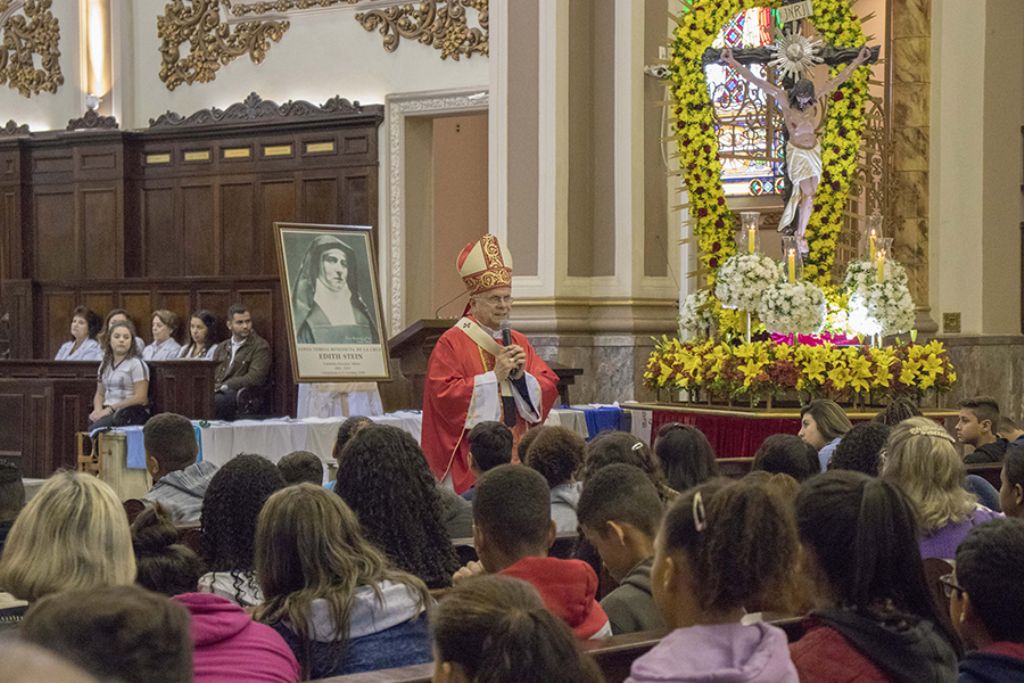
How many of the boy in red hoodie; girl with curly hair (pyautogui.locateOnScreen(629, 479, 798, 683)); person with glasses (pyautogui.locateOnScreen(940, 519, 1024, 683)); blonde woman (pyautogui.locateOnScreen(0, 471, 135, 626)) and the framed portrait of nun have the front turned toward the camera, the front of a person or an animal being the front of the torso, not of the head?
1

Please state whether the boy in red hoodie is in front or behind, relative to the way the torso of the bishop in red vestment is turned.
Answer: in front

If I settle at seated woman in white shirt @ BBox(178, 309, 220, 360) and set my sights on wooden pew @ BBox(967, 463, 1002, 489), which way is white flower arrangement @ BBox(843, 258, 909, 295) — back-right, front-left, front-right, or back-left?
front-left

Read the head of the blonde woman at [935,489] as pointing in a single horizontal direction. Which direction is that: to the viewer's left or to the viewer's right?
to the viewer's left

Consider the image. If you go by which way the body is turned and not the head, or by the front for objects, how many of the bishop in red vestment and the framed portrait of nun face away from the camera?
0

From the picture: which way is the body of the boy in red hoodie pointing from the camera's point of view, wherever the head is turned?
away from the camera

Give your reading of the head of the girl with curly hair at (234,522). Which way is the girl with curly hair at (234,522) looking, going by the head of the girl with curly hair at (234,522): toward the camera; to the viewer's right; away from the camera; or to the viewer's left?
away from the camera

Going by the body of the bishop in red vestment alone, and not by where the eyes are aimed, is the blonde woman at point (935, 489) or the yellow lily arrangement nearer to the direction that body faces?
the blonde woman

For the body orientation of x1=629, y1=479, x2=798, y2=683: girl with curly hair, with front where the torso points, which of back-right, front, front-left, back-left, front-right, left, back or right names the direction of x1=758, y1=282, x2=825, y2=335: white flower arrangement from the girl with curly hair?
front-right

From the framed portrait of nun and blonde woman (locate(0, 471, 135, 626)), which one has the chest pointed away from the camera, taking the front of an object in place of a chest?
the blonde woman

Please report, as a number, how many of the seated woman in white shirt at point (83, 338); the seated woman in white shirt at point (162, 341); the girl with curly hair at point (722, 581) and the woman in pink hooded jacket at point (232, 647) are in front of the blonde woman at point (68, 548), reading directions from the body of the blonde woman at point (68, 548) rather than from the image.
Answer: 2

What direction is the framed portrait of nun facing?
toward the camera

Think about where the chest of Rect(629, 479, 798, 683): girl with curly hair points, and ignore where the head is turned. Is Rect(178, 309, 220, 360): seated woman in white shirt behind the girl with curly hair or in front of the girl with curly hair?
in front

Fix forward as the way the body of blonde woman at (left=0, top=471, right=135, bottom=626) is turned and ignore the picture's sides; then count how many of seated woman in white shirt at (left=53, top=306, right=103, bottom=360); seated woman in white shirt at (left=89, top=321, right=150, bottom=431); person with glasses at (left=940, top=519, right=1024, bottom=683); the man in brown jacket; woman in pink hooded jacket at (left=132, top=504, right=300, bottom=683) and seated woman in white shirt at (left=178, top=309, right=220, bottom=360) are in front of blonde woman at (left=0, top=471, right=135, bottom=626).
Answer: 4

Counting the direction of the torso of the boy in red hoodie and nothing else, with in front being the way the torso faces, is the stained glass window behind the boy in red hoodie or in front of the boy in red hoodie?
in front

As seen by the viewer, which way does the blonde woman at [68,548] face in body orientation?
away from the camera

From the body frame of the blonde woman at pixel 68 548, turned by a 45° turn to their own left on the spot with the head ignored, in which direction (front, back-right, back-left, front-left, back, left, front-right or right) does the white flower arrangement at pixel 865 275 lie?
right
